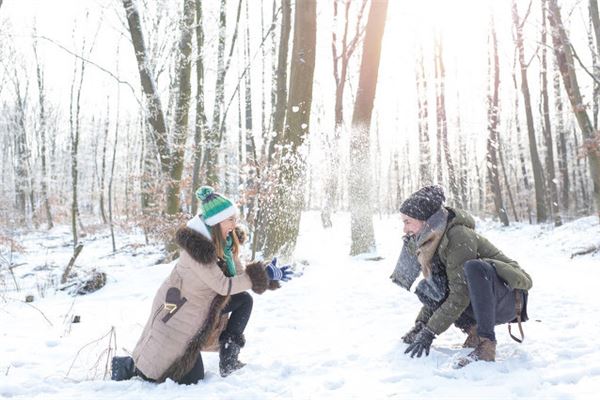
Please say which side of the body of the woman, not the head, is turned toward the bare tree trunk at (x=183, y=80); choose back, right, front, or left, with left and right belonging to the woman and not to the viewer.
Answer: left

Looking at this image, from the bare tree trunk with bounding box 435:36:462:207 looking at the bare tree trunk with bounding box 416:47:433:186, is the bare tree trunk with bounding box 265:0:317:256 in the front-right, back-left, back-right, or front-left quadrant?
back-left

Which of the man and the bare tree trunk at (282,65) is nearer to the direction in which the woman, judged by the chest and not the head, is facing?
the man

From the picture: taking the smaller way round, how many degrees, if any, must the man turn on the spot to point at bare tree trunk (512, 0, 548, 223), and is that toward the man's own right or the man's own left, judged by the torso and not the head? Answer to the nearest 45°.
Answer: approximately 90° to the man's own right

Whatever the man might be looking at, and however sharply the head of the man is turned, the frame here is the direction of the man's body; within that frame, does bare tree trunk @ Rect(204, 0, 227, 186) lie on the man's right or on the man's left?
on the man's right

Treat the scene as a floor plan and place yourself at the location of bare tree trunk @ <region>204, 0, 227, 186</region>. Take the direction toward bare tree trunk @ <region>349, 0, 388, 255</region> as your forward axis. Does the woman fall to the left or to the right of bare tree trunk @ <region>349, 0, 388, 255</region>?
right

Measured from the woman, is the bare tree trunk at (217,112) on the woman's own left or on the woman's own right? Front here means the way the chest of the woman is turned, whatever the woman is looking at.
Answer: on the woman's own left

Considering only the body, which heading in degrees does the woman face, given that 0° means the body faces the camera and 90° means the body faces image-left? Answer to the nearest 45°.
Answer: approximately 270°

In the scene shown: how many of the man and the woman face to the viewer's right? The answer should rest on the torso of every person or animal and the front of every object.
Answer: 1

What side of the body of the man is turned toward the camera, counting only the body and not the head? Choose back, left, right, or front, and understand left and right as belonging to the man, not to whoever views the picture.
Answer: left

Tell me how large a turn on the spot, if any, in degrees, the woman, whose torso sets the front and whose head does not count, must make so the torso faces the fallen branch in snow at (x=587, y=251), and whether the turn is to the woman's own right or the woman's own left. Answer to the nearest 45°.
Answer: approximately 45° to the woman's own left

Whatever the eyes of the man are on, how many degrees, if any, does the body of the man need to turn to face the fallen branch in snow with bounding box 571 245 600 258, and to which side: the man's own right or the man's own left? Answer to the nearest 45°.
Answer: approximately 90° to the man's own right
